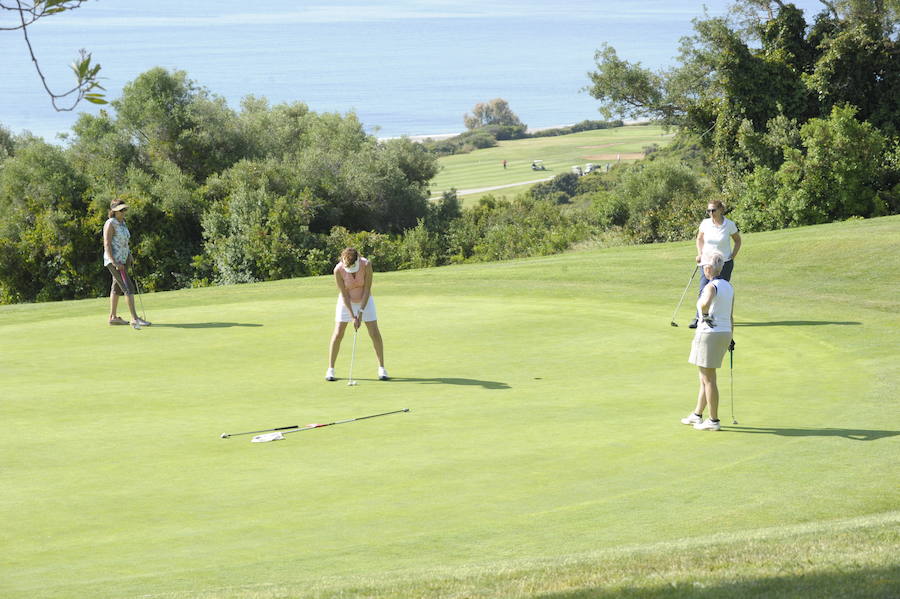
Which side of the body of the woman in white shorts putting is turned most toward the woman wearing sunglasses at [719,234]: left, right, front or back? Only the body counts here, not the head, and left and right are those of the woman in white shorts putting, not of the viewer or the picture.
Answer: left

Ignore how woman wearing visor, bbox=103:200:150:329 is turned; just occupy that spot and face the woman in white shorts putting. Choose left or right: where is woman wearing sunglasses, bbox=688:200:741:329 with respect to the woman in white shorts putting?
left

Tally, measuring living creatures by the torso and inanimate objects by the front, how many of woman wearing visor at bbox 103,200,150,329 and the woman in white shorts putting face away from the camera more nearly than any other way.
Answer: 0

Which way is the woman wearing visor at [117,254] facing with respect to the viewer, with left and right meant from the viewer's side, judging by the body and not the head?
facing the viewer and to the right of the viewer

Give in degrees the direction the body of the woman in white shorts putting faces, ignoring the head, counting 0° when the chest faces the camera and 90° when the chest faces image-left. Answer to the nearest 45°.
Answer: approximately 0°

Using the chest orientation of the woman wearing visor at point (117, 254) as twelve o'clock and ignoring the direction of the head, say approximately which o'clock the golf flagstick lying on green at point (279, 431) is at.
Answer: The golf flagstick lying on green is roughly at 1 o'clock from the woman wearing visor.

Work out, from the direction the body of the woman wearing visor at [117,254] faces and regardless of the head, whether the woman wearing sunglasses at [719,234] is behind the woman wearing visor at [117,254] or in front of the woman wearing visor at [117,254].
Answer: in front

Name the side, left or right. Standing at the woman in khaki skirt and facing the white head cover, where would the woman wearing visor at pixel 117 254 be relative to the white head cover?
right

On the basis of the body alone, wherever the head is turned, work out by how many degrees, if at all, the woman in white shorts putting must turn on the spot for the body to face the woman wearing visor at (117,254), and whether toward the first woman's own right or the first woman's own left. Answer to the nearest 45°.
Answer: approximately 135° to the first woman's own right

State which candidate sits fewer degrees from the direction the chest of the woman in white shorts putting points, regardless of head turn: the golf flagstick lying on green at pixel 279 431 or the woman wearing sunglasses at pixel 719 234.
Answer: the golf flagstick lying on green

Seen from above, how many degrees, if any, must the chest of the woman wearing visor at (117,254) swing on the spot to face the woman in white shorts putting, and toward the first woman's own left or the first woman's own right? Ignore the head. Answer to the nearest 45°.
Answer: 0° — they already face them

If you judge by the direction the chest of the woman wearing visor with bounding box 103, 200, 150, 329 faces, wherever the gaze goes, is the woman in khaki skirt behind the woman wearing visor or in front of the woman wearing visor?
in front

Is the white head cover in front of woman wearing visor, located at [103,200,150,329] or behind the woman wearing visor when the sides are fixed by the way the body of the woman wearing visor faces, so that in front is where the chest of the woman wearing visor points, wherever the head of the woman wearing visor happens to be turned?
in front

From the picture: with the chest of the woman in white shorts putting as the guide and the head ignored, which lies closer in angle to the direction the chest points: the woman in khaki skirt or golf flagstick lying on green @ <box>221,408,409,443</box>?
the golf flagstick lying on green
